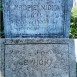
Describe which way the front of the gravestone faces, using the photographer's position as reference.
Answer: facing the viewer
